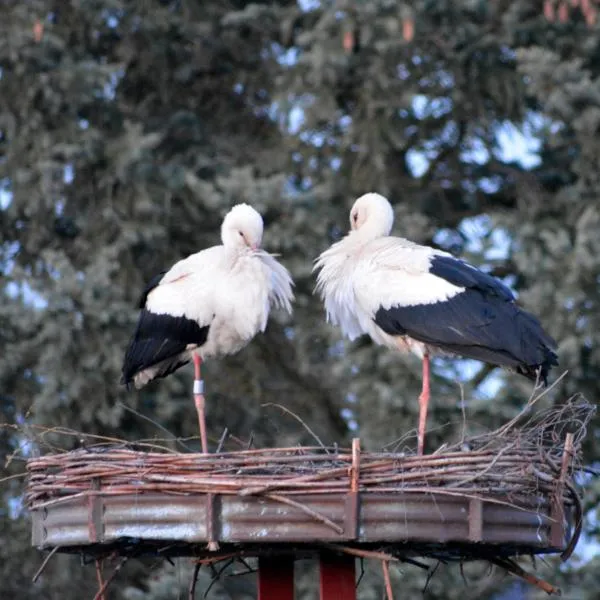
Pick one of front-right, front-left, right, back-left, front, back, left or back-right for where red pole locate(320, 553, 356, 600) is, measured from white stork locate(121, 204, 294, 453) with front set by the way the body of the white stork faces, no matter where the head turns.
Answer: front-left

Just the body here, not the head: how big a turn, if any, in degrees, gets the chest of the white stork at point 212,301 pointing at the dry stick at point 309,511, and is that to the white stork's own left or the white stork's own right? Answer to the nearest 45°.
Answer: approximately 45° to the white stork's own right

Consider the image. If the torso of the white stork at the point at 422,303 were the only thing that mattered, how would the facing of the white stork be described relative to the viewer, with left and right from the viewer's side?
facing to the left of the viewer

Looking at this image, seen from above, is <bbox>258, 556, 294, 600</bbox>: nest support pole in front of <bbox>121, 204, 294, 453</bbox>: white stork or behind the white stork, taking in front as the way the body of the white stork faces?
in front

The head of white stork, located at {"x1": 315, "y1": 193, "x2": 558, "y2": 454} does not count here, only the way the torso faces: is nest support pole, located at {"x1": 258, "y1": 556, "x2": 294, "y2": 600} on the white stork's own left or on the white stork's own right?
on the white stork's own left

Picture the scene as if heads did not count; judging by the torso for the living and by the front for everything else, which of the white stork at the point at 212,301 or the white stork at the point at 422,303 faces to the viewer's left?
the white stork at the point at 422,303

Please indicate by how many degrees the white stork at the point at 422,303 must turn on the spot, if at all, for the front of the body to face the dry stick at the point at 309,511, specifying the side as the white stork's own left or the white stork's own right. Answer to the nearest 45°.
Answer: approximately 90° to the white stork's own left
